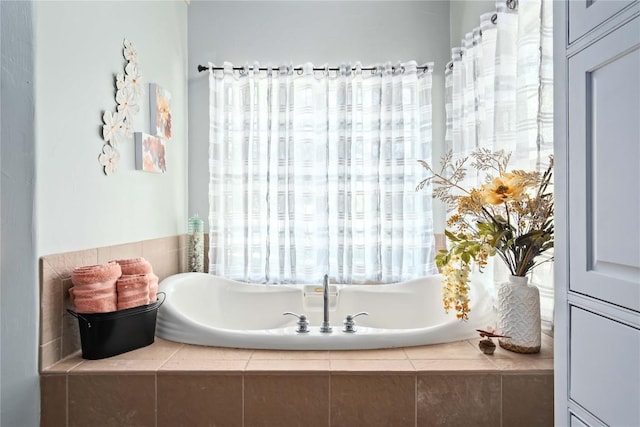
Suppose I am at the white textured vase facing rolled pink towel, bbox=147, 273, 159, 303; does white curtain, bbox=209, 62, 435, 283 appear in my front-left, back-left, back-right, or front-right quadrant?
front-right

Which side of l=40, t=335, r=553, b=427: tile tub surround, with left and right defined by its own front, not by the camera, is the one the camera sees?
front

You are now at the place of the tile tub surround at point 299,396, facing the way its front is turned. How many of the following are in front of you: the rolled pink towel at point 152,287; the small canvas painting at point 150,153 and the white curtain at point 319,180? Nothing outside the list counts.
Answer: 0

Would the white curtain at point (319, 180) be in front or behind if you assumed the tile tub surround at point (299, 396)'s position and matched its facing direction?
behind
